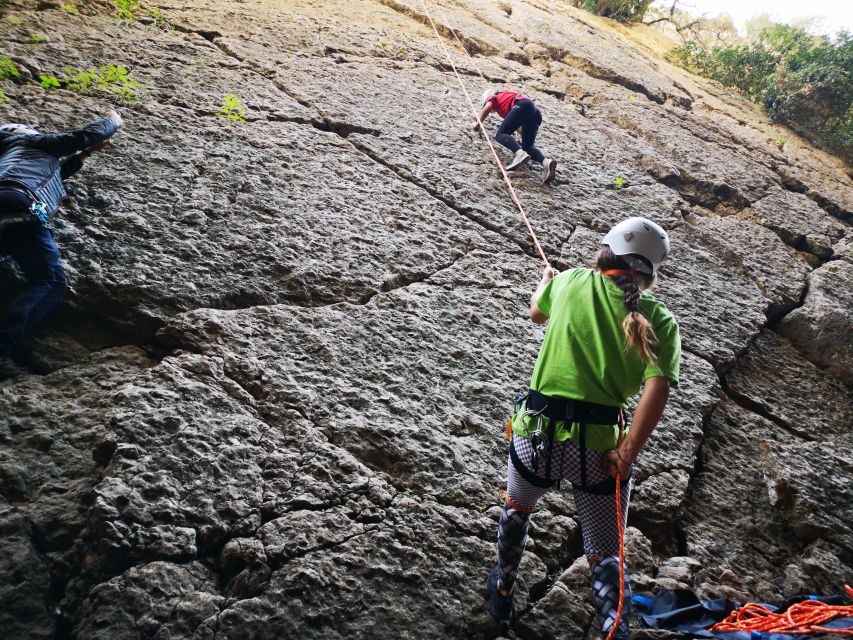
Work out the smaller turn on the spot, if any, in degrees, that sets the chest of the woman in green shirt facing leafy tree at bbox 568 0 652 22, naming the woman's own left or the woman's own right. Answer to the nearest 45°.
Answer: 0° — they already face it

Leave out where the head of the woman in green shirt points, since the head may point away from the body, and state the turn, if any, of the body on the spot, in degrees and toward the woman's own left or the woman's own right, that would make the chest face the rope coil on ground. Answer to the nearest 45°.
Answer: approximately 90° to the woman's own right

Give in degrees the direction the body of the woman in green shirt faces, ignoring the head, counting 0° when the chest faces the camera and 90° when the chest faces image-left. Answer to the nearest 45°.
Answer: approximately 180°

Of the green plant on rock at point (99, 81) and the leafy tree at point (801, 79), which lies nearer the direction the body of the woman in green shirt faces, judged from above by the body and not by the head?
the leafy tree

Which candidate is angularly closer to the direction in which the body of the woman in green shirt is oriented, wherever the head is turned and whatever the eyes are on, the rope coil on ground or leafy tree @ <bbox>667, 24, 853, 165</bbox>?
the leafy tree

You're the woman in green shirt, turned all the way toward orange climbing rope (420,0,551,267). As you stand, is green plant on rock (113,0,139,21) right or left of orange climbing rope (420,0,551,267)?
left

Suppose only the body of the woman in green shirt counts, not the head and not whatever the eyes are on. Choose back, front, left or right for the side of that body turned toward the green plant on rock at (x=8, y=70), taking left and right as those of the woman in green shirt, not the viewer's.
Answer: left
